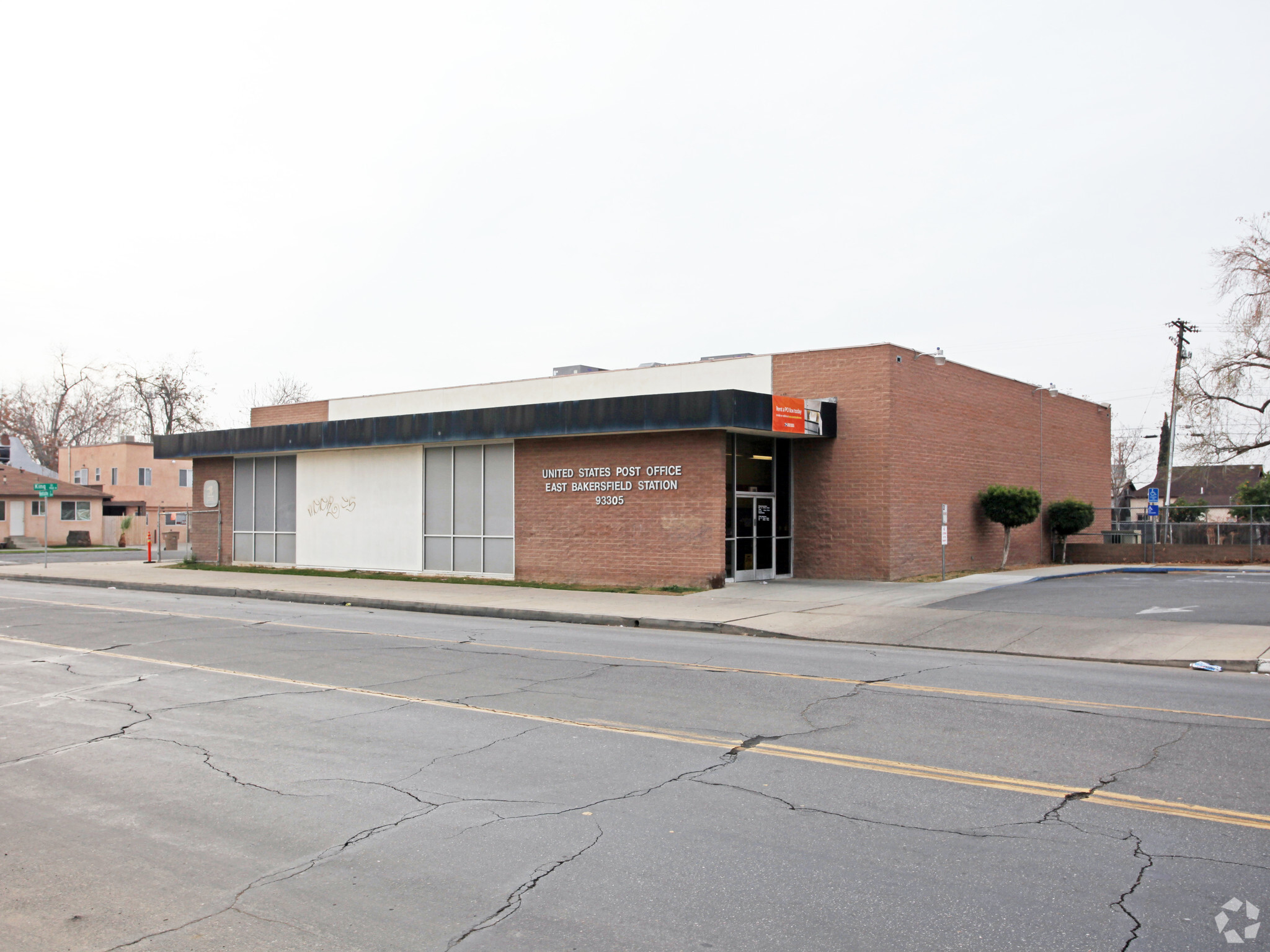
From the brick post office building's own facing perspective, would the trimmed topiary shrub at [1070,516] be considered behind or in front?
behind

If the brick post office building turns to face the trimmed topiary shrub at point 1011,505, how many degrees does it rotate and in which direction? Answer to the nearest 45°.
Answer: approximately 135° to its left

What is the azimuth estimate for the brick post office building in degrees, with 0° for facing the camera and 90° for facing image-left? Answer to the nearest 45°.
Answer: approximately 45°

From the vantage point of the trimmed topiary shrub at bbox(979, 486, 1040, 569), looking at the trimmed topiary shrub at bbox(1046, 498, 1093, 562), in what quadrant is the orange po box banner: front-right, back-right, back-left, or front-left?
back-left
